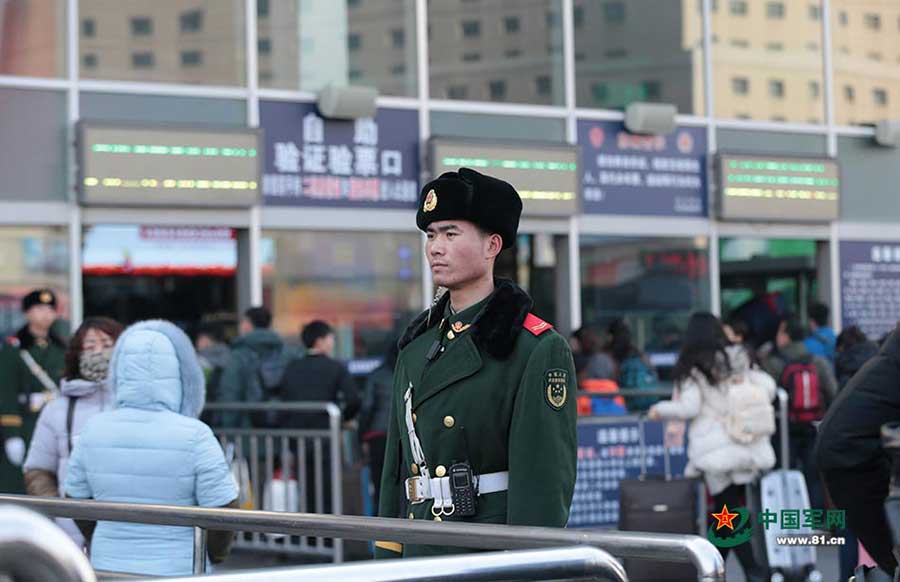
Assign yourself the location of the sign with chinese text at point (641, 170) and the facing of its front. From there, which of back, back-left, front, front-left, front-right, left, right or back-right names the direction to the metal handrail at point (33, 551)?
front

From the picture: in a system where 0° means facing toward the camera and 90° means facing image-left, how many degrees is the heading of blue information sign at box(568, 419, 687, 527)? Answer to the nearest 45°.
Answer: approximately 0°

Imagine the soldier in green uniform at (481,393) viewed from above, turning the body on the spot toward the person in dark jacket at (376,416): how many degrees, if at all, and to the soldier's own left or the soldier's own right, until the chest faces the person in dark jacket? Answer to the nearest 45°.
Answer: approximately 135° to the soldier's own right

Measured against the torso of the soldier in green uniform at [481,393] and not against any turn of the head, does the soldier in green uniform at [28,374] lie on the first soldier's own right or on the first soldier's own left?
on the first soldier's own right

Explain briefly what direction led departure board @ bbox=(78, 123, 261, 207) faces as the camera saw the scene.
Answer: facing the viewer

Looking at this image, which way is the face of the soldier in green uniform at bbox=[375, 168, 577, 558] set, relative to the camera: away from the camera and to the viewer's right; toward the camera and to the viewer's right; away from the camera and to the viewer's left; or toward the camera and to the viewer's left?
toward the camera and to the viewer's left

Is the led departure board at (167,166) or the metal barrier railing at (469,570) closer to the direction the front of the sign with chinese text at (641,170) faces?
the metal barrier railing

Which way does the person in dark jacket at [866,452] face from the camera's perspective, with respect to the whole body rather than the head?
to the viewer's right

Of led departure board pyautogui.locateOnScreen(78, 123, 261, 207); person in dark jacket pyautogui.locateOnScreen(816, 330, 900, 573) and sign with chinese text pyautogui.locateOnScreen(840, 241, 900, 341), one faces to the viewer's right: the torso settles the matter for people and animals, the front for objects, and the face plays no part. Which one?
the person in dark jacket

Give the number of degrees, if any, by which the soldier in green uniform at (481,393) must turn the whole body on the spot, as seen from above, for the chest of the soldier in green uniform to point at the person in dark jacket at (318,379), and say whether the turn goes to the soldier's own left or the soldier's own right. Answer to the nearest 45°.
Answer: approximately 135° to the soldier's own right
